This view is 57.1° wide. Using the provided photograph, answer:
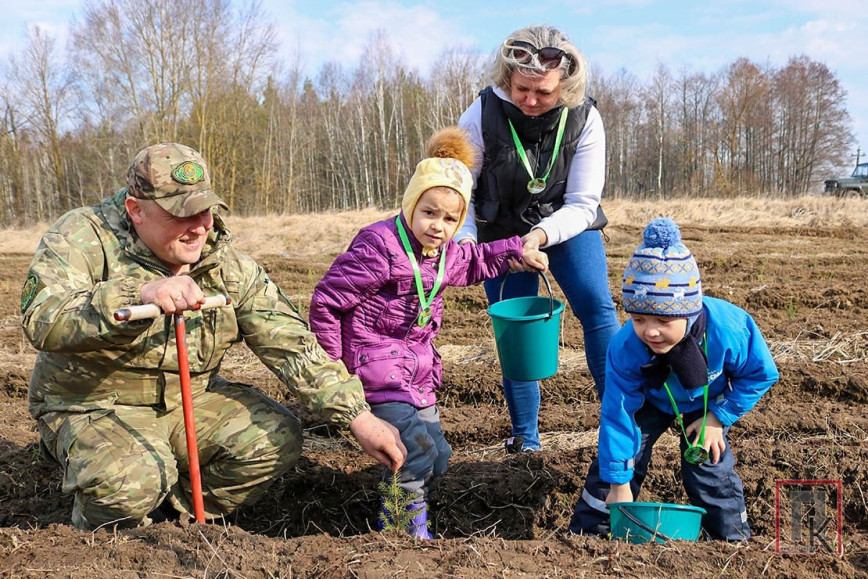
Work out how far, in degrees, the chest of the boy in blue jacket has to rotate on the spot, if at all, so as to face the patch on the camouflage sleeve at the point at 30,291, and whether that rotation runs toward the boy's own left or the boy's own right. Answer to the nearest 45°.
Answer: approximately 45° to the boy's own right

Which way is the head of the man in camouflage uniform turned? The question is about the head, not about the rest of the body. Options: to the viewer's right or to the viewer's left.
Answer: to the viewer's right

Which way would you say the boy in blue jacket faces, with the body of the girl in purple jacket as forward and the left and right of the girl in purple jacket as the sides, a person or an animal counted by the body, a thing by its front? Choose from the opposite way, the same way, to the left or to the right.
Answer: to the right

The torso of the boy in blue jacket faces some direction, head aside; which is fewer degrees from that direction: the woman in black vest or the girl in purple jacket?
the girl in purple jacket

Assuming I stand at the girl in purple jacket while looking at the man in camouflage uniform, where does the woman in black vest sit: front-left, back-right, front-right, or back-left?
back-right

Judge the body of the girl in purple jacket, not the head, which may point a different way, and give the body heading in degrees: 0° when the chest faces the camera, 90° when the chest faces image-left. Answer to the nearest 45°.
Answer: approximately 315°

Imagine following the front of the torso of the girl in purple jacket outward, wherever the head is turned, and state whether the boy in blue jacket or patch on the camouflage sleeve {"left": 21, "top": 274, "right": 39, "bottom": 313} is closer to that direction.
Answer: the boy in blue jacket

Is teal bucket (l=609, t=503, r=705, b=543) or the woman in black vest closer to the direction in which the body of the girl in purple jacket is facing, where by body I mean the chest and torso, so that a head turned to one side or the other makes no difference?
the teal bucket

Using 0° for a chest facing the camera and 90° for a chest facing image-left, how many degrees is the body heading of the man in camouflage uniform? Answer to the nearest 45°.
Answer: approximately 315°

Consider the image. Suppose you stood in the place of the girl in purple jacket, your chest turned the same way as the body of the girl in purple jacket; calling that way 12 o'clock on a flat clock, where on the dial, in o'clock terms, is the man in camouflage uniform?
The man in camouflage uniform is roughly at 4 o'clock from the girl in purple jacket.
